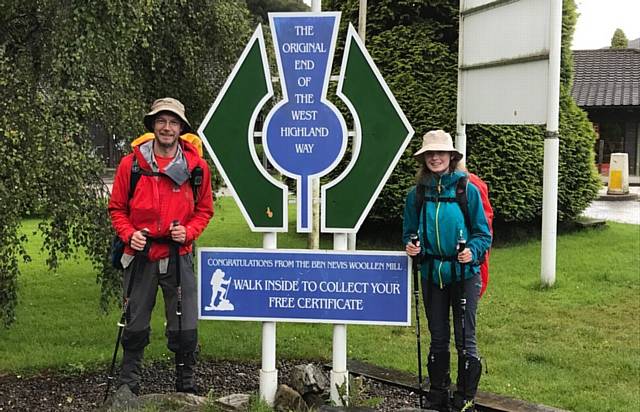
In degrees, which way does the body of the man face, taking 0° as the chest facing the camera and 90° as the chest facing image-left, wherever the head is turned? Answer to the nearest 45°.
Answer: approximately 0°

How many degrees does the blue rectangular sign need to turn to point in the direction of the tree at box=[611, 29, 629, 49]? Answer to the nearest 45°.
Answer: approximately 135° to its left

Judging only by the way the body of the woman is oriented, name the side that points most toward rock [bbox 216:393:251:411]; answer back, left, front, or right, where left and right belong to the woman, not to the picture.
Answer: right

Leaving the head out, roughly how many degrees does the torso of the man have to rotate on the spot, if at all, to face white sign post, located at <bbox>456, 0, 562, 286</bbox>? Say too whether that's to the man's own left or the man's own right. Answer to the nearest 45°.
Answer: approximately 135° to the man's own left

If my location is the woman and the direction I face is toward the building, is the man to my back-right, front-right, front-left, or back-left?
back-left

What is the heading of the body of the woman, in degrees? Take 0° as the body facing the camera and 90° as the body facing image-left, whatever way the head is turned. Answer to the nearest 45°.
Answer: approximately 0°

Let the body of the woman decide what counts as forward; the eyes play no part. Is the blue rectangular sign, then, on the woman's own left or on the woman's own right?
on the woman's own right
